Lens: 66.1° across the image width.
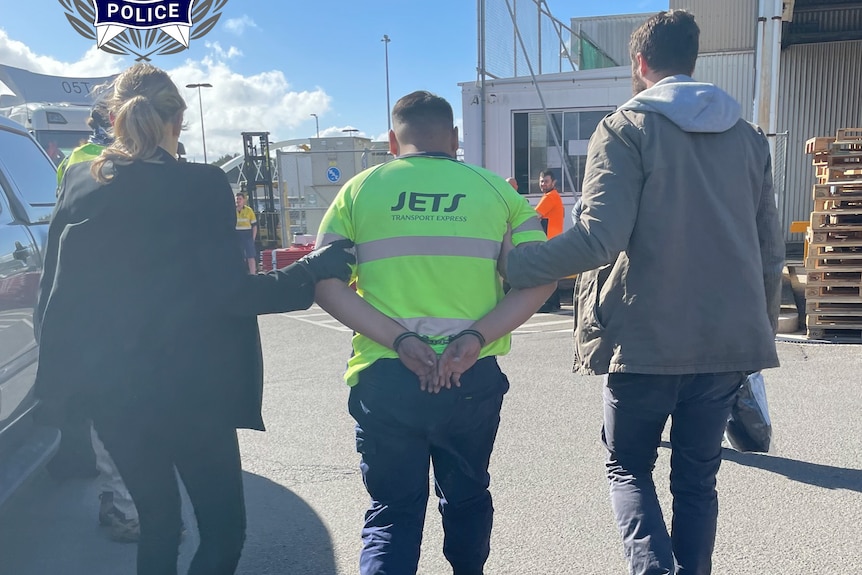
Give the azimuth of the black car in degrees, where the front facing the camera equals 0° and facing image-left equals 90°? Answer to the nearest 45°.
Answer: approximately 225°

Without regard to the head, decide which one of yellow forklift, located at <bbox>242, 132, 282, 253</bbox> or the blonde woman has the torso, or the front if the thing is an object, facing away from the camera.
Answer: the blonde woman

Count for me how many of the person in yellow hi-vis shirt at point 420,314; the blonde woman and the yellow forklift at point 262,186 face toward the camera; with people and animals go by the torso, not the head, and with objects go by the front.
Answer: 1

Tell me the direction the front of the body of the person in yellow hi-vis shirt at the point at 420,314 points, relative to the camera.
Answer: away from the camera

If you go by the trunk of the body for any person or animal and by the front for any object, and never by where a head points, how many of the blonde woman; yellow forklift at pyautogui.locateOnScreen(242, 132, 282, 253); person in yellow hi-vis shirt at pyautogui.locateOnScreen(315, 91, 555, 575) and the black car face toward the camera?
1

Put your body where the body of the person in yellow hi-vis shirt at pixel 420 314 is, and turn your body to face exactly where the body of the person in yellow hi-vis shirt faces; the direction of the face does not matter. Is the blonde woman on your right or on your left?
on your left

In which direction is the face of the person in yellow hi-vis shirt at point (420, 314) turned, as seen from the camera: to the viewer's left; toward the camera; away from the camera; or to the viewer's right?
away from the camera

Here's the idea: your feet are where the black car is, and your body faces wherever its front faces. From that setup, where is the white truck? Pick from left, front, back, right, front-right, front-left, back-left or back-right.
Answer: front-left

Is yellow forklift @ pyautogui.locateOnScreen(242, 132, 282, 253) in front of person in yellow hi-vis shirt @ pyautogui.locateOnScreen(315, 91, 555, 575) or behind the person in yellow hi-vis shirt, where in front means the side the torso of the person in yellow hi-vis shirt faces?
in front

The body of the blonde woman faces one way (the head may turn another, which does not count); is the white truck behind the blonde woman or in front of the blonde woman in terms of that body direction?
in front

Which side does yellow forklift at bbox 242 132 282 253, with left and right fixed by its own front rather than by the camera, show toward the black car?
front

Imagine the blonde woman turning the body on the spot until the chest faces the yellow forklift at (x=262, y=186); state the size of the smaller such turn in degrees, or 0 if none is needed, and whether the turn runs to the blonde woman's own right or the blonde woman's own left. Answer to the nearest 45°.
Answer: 0° — they already face it

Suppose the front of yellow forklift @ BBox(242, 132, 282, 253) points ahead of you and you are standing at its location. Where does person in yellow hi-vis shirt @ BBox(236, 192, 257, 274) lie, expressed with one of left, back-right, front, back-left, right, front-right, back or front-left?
front

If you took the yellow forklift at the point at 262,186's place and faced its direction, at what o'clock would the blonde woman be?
The blonde woman is roughly at 12 o'clock from the yellow forklift.

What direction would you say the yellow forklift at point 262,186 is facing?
toward the camera

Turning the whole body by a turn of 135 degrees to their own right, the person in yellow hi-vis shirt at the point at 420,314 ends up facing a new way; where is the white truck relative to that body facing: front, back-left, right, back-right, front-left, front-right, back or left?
back

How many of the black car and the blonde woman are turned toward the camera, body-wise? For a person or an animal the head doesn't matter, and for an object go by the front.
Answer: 0

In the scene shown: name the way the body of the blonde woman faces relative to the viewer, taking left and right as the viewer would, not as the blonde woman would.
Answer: facing away from the viewer
